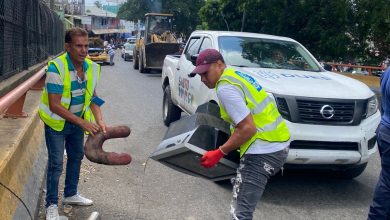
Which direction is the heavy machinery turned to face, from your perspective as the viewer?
facing the viewer and to the right of the viewer

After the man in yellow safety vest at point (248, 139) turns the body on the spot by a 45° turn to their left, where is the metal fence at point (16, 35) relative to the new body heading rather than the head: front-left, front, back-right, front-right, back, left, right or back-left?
right

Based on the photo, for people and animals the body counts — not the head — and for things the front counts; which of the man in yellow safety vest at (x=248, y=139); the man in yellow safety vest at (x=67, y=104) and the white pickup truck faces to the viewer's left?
the man in yellow safety vest at (x=248, y=139)

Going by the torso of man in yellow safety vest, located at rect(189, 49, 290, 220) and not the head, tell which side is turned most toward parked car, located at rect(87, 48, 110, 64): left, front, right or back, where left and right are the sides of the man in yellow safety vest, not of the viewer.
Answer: right

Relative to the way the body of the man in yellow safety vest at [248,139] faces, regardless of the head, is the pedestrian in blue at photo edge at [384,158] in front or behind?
behind

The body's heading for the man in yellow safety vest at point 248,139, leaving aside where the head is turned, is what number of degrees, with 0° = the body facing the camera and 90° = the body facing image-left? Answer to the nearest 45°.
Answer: approximately 90°

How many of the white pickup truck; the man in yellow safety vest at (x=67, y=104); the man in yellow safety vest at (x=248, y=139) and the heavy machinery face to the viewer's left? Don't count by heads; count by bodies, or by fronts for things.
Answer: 1

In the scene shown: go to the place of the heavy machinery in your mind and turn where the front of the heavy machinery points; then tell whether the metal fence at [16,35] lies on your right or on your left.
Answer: on your right

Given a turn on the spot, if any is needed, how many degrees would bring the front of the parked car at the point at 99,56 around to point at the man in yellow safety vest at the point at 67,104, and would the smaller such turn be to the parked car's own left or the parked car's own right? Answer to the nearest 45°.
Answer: approximately 45° to the parked car's own right

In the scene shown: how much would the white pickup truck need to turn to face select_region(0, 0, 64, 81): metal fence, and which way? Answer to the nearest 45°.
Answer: approximately 135° to its right

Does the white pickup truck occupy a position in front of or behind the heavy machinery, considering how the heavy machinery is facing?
in front

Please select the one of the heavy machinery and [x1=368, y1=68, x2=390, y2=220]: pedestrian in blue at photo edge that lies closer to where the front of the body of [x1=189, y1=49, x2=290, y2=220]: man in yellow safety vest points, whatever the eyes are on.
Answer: the heavy machinery

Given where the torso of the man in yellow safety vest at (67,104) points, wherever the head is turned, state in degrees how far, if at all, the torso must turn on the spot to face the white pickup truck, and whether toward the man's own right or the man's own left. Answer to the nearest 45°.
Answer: approximately 45° to the man's own left
